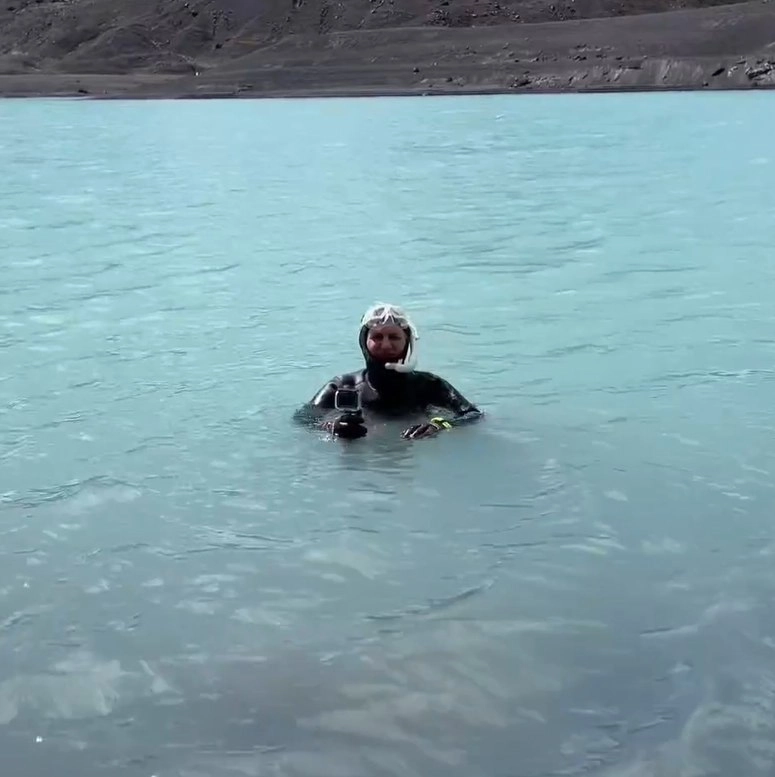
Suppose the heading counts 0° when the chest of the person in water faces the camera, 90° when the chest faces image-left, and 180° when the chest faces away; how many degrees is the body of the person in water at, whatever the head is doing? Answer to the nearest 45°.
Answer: approximately 0°
